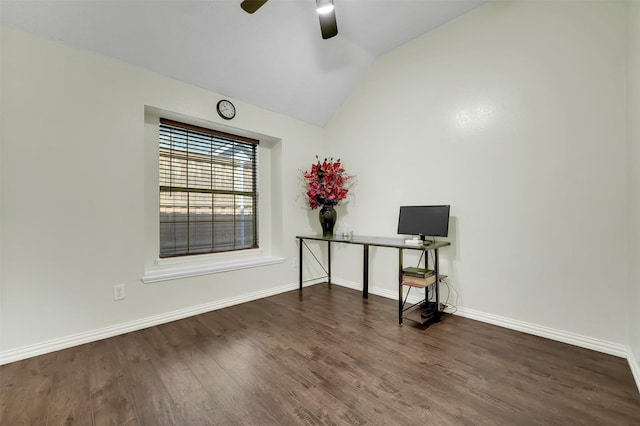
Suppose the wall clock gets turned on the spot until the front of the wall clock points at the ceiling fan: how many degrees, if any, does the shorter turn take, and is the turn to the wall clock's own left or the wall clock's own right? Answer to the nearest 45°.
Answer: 0° — it already faces it

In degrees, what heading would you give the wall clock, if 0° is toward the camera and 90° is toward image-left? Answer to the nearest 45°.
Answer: approximately 315°

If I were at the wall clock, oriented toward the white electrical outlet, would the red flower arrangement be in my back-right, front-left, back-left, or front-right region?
back-left

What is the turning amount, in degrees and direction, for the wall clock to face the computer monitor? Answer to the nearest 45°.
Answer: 0° — it already faces it
